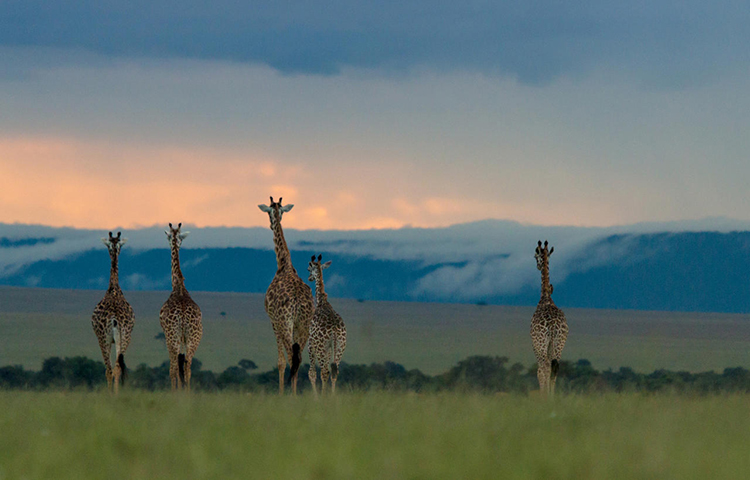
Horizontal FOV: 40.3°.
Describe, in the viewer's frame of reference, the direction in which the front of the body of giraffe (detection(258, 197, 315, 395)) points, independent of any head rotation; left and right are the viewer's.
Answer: facing away from the viewer

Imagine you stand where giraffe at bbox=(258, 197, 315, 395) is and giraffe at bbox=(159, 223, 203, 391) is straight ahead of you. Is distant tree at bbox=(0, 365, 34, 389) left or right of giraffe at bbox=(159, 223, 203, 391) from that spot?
right

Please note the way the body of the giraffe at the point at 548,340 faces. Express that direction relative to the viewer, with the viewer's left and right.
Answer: facing away from the viewer

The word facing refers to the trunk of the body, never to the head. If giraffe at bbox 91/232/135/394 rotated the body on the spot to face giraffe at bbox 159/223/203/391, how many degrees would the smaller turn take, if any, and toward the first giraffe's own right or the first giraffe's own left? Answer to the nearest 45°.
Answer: approximately 135° to the first giraffe's own right

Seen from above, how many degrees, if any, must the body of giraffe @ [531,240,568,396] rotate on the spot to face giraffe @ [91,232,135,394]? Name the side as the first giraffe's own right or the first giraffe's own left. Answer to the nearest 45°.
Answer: approximately 90° to the first giraffe's own left

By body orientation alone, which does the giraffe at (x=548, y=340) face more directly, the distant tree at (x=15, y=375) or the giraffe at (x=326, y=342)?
the distant tree

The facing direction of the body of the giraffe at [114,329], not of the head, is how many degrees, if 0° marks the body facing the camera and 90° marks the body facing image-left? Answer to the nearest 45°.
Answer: approximately 180°

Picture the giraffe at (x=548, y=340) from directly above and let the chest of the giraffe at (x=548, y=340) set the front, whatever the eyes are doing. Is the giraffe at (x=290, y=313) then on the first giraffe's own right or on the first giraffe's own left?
on the first giraffe's own left

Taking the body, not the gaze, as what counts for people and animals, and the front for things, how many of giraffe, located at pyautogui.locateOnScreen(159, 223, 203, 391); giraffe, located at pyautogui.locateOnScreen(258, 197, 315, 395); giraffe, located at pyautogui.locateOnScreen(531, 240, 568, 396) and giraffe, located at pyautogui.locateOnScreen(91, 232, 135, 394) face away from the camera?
4

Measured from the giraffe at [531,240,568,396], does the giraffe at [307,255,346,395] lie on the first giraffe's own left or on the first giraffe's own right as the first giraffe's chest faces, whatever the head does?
on the first giraffe's own left

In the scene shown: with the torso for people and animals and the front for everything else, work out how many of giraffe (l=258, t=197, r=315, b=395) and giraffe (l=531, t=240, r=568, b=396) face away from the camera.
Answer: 2

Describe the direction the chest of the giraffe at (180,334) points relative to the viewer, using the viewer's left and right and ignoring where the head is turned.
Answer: facing away from the viewer

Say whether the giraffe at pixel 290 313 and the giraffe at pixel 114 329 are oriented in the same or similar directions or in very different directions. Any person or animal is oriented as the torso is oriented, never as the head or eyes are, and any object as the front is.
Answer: same or similar directions

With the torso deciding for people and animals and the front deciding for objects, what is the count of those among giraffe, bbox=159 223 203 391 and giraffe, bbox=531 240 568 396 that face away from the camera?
2
